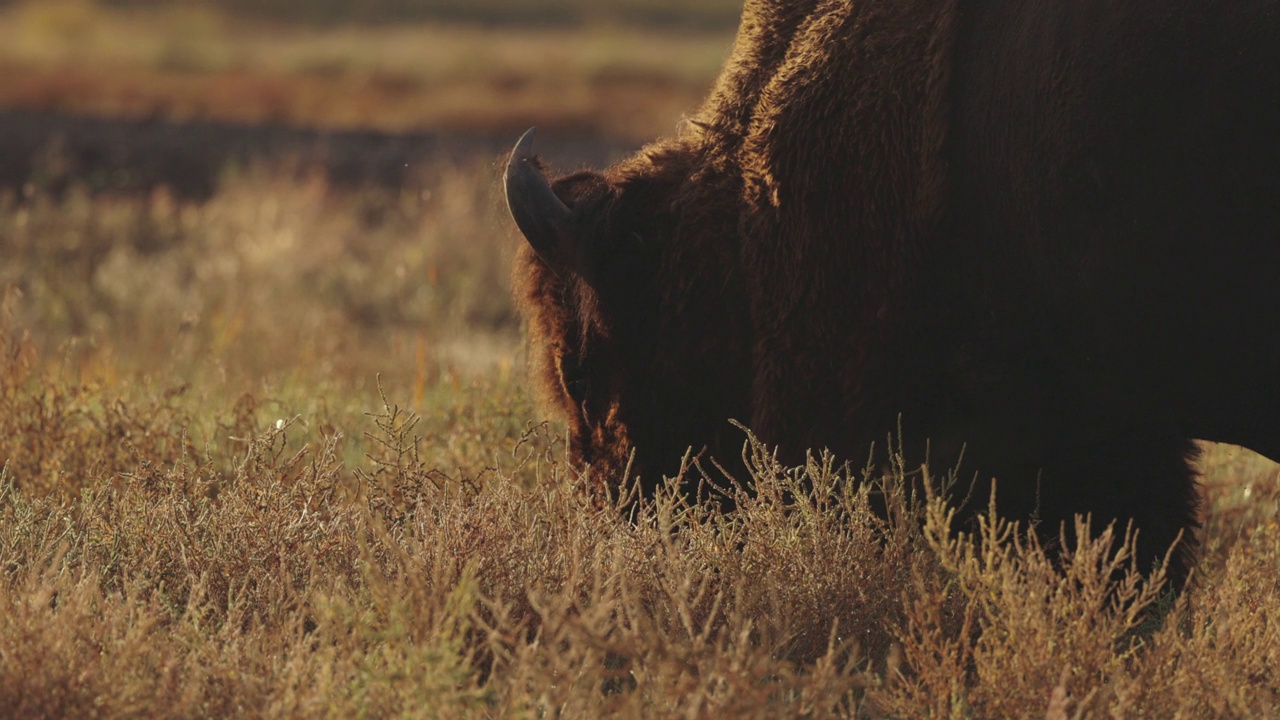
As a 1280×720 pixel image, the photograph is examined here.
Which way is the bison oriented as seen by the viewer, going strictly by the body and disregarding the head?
to the viewer's left
